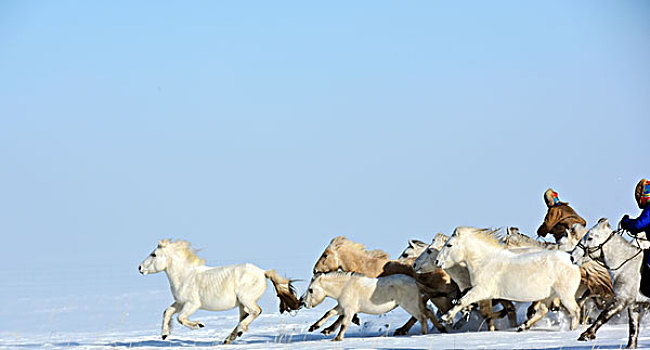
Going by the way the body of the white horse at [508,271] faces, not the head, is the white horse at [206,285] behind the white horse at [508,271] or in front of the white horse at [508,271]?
in front

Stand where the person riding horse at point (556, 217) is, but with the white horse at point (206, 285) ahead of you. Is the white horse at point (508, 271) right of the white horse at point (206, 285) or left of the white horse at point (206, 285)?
left

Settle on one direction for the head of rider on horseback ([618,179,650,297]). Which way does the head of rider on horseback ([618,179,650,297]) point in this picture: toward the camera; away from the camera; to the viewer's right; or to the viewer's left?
to the viewer's left

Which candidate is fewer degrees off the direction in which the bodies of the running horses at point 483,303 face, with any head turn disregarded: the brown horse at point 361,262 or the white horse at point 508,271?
the brown horse

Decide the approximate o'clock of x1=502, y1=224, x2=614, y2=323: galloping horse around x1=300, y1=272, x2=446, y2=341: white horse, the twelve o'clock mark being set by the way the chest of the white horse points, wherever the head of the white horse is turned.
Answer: The galloping horse is roughly at 6 o'clock from the white horse.

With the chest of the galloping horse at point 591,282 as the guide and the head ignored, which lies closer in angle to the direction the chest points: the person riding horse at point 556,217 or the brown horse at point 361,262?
the brown horse

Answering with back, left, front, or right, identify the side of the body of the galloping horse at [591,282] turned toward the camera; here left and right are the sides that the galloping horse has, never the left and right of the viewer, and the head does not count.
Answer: left

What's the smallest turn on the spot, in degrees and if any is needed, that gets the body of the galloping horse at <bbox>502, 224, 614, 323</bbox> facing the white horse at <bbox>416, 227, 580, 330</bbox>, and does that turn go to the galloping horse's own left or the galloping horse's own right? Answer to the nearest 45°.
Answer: approximately 45° to the galloping horse's own left

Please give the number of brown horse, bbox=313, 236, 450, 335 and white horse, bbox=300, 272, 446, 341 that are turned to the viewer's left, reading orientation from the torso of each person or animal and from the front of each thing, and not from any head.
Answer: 2

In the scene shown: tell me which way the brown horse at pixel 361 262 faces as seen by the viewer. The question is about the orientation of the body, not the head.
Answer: to the viewer's left

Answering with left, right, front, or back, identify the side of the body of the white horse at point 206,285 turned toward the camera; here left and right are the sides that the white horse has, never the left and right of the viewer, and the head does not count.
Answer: left
